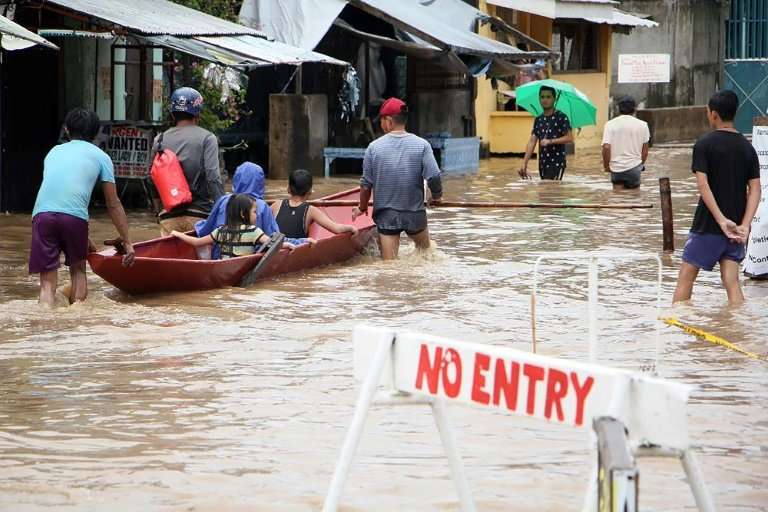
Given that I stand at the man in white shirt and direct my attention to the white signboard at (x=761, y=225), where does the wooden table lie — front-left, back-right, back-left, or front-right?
back-right

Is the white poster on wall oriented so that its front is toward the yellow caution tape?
yes

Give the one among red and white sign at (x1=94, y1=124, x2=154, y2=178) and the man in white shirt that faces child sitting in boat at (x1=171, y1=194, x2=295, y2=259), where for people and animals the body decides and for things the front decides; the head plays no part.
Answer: the red and white sign

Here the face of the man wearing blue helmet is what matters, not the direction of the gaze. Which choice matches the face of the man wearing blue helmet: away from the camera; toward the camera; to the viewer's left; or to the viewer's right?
away from the camera

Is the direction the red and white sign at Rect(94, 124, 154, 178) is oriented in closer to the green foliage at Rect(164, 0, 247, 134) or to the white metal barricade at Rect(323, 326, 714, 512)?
the white metal barricade

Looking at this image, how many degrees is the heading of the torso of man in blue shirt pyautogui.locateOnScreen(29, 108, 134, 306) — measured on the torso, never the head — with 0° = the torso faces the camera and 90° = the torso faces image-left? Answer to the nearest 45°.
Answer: approximately 225°
